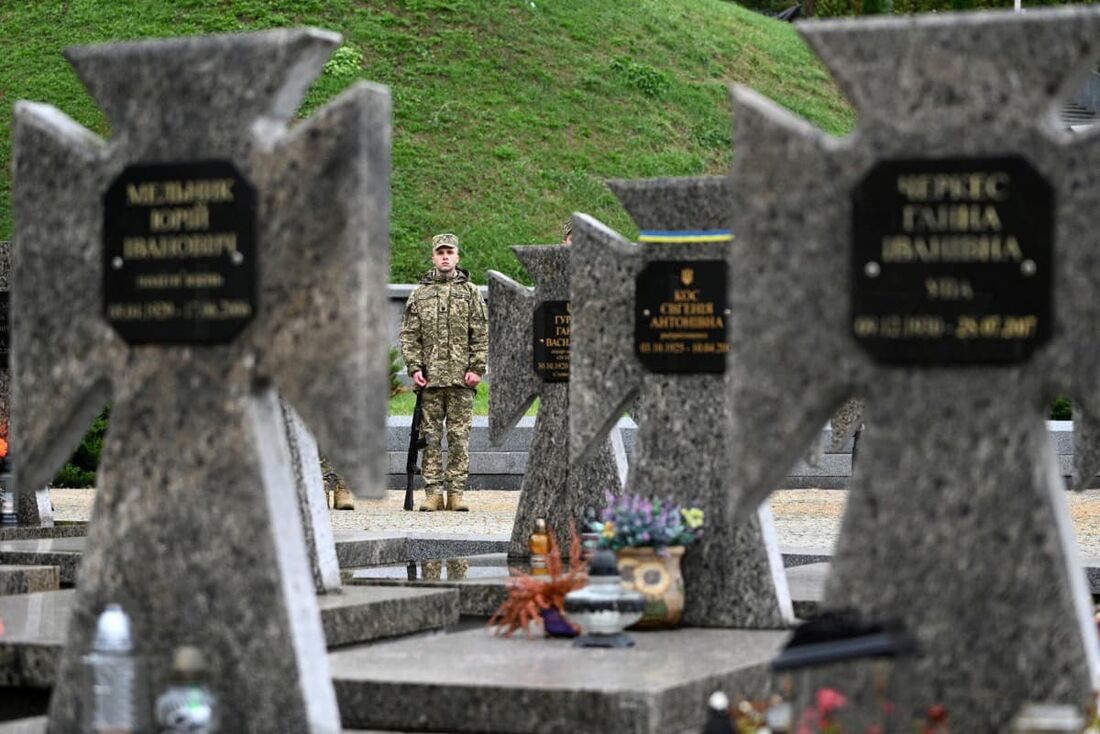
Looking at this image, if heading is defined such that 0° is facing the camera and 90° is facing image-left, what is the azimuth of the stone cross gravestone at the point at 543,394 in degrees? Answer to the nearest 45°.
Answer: approximately 0°

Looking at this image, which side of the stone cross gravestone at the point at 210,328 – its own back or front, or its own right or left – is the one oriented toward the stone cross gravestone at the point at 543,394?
back

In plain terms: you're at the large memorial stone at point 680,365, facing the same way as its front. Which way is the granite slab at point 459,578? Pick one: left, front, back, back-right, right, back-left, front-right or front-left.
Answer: back-right

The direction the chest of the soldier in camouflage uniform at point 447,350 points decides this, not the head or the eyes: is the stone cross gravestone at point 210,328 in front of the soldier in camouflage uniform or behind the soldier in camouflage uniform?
in front

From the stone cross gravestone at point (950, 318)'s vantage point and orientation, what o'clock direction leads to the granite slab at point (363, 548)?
The granite slab is roughly at 5 o'clock from the stone cross gravestone.

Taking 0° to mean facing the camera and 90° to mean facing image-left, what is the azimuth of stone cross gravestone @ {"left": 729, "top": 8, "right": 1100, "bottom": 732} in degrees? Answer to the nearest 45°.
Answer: approximately 0°

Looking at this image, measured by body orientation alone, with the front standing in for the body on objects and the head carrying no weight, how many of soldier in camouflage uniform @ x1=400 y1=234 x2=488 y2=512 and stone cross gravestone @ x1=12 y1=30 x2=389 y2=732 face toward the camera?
2

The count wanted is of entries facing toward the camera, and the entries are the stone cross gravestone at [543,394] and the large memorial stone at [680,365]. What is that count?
2

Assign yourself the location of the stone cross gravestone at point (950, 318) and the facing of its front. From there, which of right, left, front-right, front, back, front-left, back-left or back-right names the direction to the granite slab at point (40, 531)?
back-right
